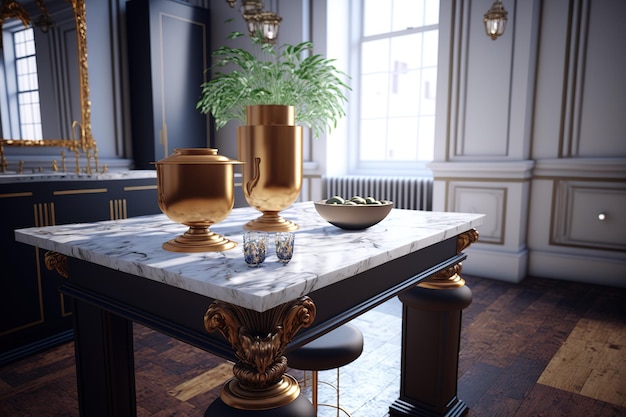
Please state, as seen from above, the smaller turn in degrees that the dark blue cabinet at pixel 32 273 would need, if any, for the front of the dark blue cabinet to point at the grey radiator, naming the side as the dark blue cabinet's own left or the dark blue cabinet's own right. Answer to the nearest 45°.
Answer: approximately 45° to the dark blue cabinet's own left

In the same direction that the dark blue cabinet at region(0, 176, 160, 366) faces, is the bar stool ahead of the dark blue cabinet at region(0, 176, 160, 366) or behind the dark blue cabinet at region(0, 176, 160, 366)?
ahead

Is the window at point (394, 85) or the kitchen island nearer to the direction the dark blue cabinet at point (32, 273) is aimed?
the kitchen island

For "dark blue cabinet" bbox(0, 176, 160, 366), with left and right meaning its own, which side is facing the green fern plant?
front

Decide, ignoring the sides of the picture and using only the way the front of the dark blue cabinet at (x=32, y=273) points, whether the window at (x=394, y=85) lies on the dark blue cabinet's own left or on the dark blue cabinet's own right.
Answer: on the dark blue cabinet's own left

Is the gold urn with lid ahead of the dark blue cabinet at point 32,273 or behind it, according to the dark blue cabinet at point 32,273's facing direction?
ahead

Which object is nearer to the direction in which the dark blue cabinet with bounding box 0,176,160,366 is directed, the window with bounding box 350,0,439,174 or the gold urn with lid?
the gold urn with lid

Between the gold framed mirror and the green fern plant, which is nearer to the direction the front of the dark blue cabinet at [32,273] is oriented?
the green fern plant

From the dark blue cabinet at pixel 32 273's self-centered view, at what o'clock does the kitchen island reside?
The kitchen island is roughly at 1 o'clock from the dark blue cabinet.

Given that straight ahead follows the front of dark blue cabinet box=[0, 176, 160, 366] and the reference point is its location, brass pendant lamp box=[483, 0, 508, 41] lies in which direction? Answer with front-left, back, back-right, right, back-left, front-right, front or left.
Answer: front-left

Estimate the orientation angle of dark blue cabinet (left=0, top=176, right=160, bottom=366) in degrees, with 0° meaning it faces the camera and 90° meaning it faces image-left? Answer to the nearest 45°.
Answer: approximately 315°
